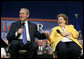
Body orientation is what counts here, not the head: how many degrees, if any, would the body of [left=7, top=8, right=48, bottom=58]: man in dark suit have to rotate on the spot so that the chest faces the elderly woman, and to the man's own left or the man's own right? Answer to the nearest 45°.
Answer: approximately 90° to the man's own left

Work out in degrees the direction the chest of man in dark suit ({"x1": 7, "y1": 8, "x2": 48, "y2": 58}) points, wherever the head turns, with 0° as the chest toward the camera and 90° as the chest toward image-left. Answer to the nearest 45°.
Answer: approximately 0°

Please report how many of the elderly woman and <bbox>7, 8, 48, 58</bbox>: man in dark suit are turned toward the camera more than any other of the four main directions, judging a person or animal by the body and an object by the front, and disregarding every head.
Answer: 2

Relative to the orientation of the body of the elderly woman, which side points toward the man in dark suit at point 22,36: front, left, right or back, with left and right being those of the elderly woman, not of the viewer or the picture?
right

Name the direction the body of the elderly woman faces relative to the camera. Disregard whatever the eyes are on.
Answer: toward the camera

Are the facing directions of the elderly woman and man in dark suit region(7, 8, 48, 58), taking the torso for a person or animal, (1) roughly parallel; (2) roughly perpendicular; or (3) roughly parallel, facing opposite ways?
roughly parallel
